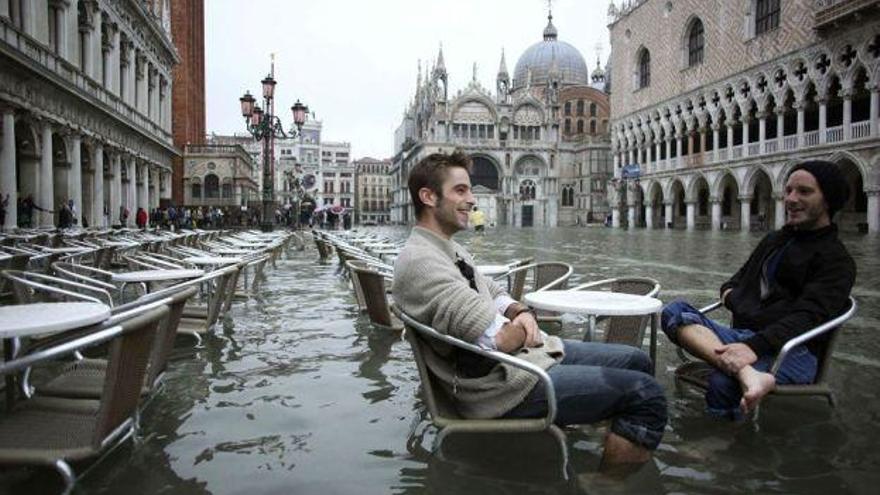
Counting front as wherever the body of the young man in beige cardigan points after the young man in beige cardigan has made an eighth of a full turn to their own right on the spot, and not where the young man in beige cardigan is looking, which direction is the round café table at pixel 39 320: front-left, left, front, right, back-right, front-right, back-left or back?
back-right

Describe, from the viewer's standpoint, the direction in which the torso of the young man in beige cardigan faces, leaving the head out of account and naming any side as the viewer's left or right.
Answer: facing to the right of the viewer

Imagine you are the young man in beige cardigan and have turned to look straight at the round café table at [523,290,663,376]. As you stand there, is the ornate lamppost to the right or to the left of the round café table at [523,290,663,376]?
left

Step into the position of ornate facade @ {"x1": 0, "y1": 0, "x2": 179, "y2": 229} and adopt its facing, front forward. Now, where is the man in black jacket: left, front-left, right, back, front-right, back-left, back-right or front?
front-right

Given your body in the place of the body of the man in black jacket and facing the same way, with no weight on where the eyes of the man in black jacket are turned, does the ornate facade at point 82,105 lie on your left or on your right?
on your right

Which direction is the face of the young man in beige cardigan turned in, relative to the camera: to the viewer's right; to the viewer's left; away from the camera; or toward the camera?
to the viewer's right

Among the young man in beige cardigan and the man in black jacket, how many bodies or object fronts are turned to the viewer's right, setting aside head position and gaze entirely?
1

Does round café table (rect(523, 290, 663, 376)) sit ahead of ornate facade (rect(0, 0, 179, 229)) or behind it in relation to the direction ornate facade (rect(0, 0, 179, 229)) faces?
ahead

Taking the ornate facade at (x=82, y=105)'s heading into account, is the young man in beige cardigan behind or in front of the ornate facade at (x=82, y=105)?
in front
